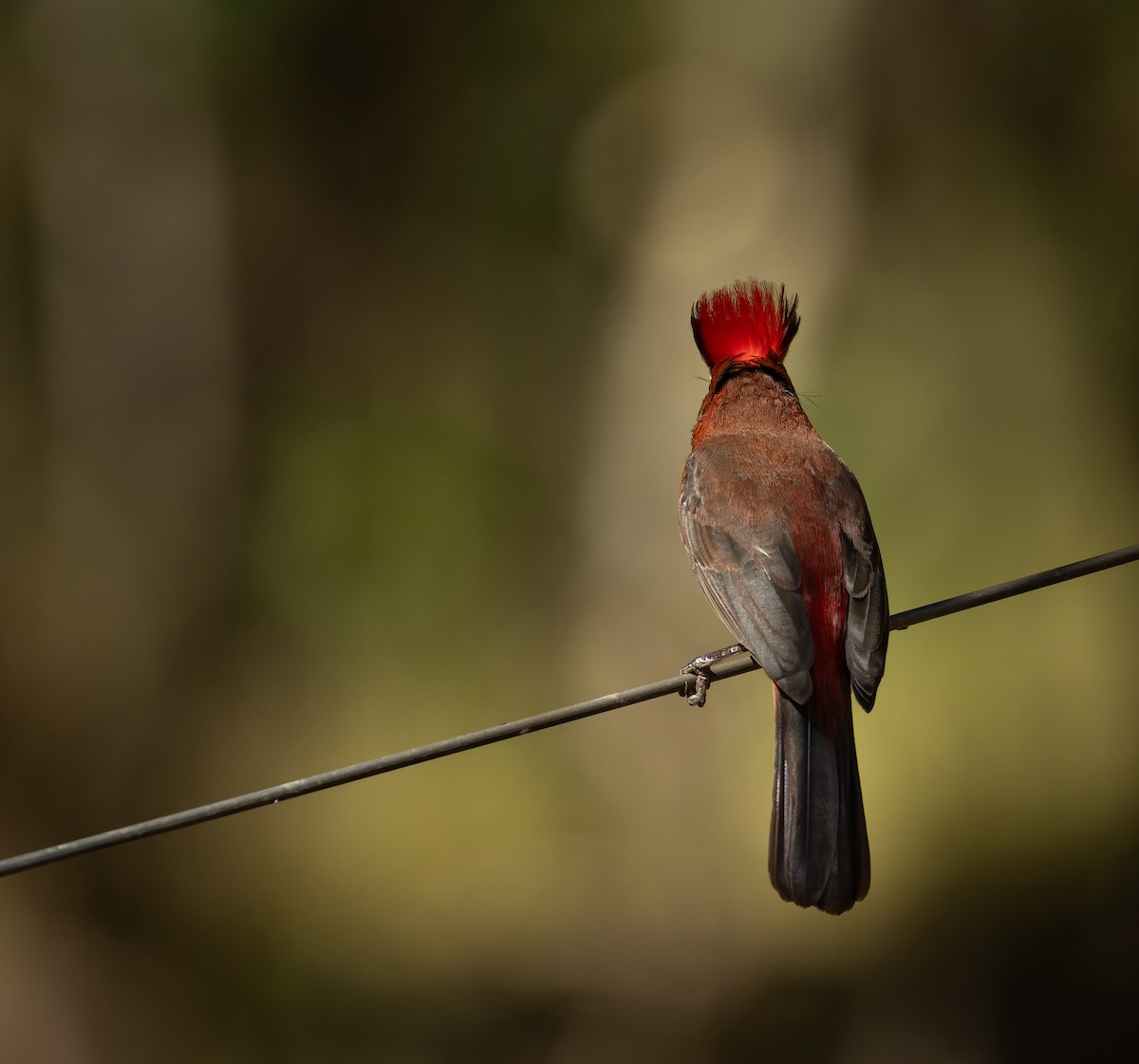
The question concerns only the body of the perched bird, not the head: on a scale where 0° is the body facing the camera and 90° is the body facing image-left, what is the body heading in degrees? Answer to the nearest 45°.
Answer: approximately 180°
